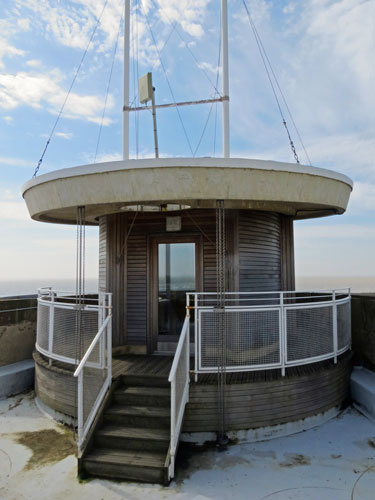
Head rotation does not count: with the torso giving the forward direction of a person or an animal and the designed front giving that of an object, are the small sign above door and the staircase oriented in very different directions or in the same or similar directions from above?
same or similar directions

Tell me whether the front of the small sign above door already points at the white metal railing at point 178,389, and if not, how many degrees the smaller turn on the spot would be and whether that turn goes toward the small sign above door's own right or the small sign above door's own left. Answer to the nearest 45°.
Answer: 0° — it already faces it

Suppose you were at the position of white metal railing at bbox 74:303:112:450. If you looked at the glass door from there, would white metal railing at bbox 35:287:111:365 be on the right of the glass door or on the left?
left

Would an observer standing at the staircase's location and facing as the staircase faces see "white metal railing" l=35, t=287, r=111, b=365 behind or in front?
behind

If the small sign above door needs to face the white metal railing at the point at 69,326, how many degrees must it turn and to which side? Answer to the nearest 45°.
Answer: approximately 45° to its right

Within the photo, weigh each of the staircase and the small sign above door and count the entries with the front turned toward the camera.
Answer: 2

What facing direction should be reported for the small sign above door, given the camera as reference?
facing the viewer

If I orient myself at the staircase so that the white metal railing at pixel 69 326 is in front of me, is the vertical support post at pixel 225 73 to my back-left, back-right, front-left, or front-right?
front-right

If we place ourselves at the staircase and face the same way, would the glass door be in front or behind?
behind
